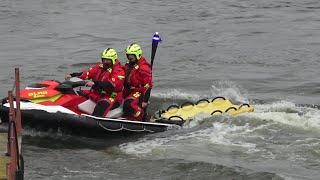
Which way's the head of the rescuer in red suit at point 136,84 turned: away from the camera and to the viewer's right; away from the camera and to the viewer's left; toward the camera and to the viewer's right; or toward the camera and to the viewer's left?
toward the camera and to the viewer's left

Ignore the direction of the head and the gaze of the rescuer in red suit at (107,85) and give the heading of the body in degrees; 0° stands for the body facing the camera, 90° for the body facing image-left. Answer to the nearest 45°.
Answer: approximately 45°

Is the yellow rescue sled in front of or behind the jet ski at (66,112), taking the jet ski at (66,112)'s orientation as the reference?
behind

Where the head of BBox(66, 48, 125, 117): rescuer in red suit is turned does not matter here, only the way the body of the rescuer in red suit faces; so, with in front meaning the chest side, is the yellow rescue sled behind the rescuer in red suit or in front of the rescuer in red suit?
behind

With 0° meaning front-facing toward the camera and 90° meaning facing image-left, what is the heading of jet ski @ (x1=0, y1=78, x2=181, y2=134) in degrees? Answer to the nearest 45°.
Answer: approximately 90°
